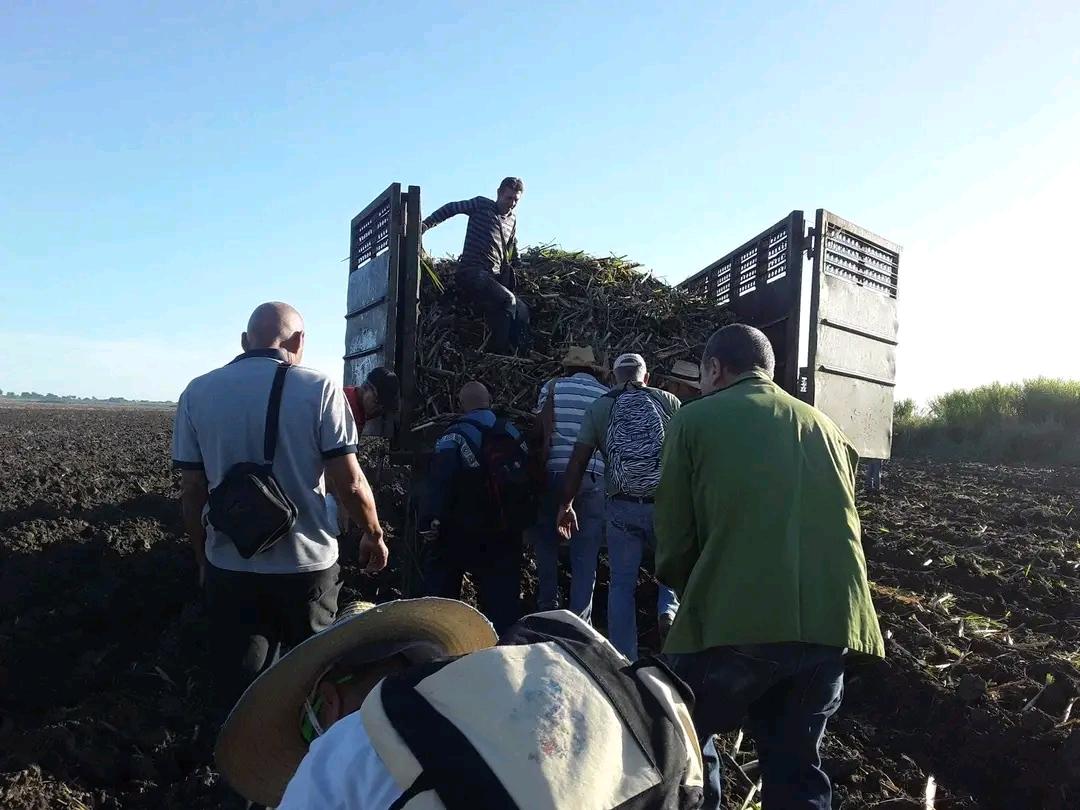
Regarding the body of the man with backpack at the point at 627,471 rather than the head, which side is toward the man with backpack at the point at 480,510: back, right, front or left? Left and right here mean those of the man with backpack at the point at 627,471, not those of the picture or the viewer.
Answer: left

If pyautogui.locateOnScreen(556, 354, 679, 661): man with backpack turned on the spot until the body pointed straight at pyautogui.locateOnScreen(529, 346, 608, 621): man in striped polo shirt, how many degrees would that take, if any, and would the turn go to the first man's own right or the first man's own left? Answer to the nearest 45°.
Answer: approximately 45° to the first man's own left

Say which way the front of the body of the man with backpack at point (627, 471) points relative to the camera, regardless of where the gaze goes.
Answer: away from the camera

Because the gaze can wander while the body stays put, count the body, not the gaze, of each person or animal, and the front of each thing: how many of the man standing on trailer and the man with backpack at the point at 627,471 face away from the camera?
1

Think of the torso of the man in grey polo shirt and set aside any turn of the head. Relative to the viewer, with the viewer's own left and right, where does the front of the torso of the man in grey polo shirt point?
facing away from the viewer

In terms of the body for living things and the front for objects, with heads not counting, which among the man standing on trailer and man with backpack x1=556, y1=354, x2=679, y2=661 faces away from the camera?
the man with backpack

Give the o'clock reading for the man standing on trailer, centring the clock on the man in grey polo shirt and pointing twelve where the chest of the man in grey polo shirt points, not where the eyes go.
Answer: The man standing on trailer is roughly at 1 o'clock from the man in grey polo shirt.

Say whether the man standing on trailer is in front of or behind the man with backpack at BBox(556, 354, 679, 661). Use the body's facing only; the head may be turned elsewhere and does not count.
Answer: in front

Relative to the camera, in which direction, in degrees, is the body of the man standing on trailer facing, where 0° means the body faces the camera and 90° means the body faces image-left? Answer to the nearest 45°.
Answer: approximately 315°

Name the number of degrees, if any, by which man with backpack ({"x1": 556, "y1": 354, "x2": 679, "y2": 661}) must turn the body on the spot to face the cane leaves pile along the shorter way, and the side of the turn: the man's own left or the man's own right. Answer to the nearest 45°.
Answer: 0° — they already face it

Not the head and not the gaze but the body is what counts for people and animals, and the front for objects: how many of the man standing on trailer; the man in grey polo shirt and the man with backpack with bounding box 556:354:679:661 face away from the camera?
2

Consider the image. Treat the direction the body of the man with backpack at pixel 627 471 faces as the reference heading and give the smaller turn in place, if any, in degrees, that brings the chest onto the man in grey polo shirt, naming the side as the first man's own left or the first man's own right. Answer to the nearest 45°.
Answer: approximately 135° to the first man's own left

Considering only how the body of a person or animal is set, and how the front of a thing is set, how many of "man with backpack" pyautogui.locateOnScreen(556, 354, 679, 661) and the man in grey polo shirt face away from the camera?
2
